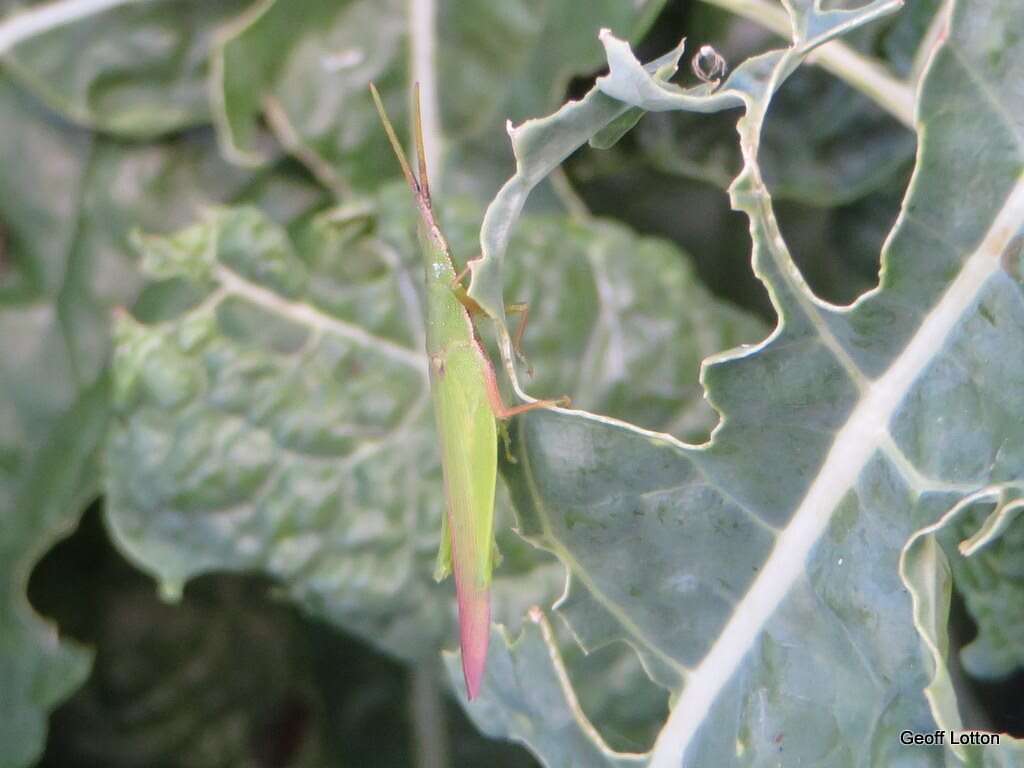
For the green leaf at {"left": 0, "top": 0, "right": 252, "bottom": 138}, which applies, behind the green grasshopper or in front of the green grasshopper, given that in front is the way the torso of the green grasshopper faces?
in front

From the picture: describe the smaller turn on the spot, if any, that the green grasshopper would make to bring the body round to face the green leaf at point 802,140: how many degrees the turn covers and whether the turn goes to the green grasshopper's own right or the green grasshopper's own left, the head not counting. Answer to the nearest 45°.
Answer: approximately 45° to the green grasshopper's own right

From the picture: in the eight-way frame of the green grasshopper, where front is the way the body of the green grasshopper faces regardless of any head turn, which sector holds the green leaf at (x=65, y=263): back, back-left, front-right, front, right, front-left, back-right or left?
front-left

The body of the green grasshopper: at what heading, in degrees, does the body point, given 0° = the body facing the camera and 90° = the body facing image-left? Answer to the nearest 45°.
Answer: approximately 180°
